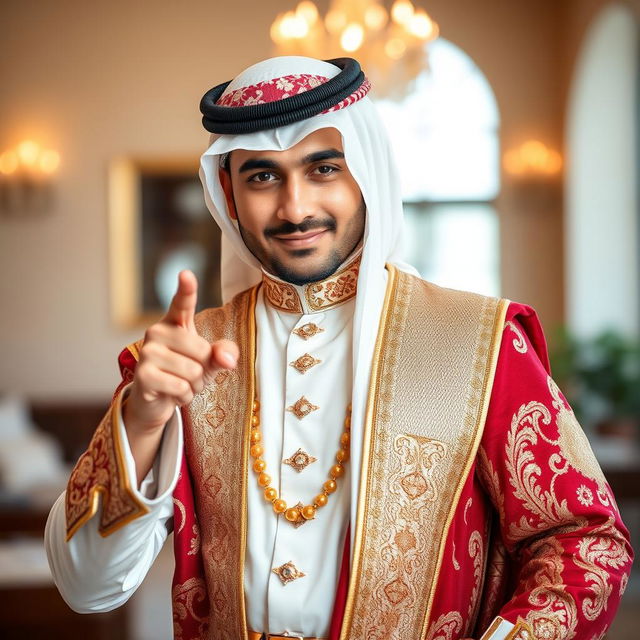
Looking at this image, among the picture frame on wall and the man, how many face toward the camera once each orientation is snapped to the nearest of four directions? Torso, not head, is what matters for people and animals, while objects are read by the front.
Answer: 2

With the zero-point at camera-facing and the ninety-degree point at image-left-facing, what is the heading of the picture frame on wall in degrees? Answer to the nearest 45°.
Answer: approximately 0°

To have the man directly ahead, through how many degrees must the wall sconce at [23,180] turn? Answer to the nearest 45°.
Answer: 0° — it already faces them

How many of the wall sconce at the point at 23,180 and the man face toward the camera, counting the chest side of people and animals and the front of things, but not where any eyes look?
2

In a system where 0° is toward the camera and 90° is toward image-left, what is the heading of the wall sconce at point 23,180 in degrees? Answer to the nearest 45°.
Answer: approximately 0°

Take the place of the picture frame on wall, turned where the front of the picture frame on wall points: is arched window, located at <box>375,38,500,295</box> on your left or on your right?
on your left

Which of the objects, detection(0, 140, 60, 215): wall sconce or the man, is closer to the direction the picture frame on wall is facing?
the man
